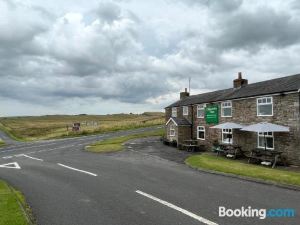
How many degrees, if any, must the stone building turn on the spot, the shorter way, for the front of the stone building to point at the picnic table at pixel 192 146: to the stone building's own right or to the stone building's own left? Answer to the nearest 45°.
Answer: approximately 90° to the stone building's own right

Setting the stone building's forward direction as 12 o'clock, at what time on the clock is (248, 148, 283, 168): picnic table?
The picnic table is roughly at 10 o'clock from the stone building.
